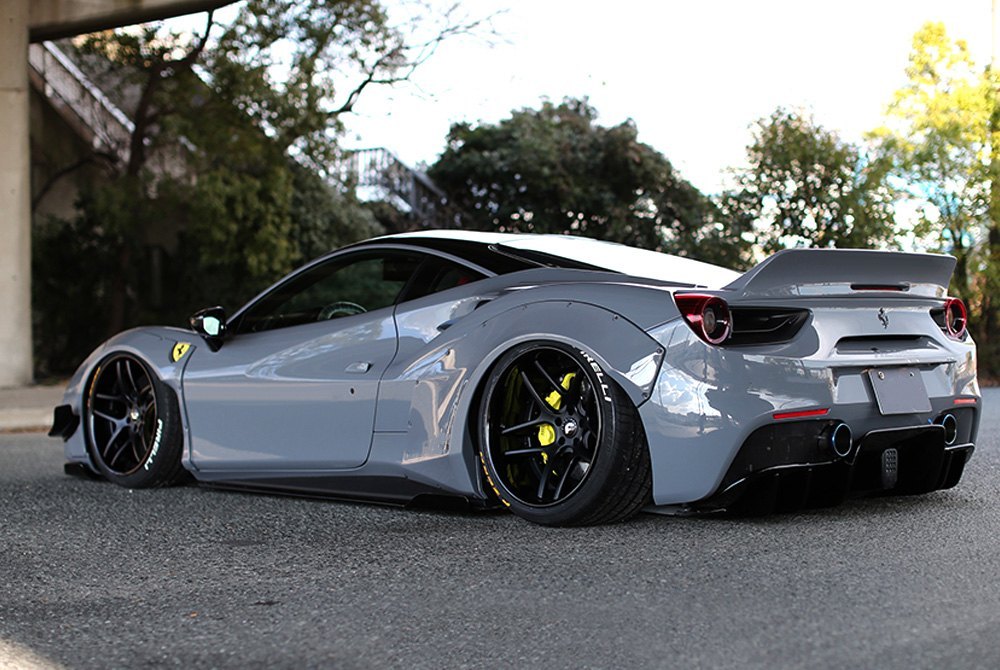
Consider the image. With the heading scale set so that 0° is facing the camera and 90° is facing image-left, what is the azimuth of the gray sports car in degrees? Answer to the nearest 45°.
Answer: approximately 135°

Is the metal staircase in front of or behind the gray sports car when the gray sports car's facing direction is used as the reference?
in front

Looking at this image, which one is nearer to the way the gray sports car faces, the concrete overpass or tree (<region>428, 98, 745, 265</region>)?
the concrete overpass

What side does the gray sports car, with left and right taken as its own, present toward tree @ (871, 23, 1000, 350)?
right

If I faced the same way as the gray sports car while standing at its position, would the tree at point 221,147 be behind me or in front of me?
in front

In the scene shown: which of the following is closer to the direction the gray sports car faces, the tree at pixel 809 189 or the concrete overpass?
the concrete overpass

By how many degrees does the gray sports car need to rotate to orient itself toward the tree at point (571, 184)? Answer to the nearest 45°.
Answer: approximately 45° to its right

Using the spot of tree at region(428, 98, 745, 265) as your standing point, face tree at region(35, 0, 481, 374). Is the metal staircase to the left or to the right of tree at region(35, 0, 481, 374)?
right

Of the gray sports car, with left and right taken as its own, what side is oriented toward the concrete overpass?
front
